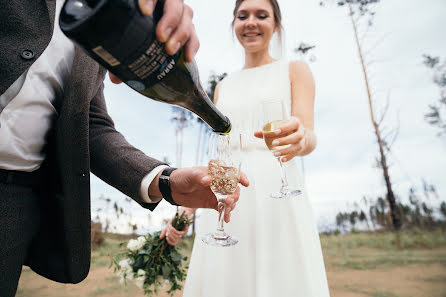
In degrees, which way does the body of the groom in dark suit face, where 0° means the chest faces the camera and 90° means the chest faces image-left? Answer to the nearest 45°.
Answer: approximately 315°

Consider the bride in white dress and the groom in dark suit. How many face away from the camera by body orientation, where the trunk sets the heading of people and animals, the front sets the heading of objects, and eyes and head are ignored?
0

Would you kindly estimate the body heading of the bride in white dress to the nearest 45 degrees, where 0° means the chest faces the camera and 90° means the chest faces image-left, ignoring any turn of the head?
approximately 0°

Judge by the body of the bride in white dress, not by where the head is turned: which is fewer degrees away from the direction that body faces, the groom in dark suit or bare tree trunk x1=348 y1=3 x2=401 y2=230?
the groom in dark suit

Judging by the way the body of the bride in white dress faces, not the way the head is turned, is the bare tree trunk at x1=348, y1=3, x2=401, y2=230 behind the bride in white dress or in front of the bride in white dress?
behind
